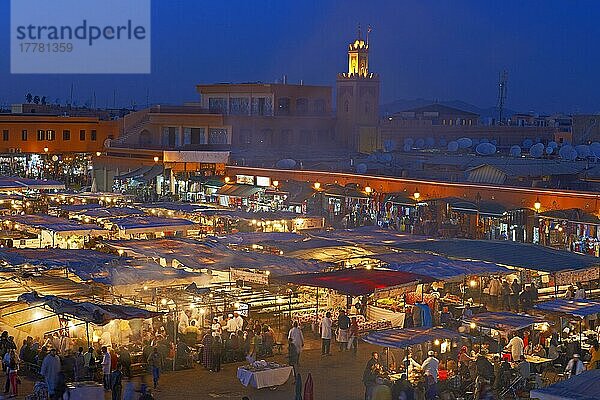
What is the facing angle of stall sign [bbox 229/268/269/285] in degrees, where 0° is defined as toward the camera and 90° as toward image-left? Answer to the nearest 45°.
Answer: approximately 0°

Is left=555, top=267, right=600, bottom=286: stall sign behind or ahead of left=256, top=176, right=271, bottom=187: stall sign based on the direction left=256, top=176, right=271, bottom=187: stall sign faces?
ahead

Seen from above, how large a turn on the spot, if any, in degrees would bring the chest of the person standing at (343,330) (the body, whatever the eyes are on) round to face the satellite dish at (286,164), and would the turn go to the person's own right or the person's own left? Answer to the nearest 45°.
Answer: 0° — they already face it

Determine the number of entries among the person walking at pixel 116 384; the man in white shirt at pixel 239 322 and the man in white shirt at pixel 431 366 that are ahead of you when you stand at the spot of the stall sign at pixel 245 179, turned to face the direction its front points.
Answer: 3

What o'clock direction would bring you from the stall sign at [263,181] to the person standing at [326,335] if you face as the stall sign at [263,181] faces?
The person standing is roughly at 12 o'clock from the stall sign.

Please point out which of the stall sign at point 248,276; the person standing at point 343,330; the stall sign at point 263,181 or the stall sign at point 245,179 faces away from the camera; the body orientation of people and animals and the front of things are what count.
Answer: the person standing

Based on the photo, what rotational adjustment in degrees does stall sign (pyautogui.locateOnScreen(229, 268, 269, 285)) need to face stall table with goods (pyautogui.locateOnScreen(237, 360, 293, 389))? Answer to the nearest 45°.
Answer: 0° — it already faces it

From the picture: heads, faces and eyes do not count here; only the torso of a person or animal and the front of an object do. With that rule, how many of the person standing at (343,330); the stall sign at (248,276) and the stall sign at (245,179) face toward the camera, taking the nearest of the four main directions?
2

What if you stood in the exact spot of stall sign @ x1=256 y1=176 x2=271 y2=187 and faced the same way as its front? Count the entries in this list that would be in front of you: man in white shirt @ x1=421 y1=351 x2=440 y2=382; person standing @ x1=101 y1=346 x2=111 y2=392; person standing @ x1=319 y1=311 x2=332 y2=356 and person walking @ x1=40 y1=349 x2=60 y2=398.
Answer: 4

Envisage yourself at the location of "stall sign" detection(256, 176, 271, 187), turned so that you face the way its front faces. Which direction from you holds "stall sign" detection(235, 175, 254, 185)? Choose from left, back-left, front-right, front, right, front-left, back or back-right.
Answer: back-right

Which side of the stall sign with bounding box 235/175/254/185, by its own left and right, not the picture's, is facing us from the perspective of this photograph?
front

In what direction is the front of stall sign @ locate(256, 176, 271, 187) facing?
toward the camera

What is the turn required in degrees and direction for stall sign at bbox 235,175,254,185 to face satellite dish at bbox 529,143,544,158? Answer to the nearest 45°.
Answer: approximately 90° to its left

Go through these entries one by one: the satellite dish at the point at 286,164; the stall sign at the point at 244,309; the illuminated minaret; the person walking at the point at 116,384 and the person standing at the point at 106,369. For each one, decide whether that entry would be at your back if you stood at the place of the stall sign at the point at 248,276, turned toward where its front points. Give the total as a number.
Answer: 2

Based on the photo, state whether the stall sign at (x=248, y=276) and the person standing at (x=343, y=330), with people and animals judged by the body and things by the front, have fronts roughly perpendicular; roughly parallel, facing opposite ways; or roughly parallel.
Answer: roughly parallel, facing opposite ways

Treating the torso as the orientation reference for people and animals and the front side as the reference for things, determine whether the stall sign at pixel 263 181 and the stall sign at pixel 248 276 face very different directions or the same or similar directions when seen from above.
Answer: same or similar directions
